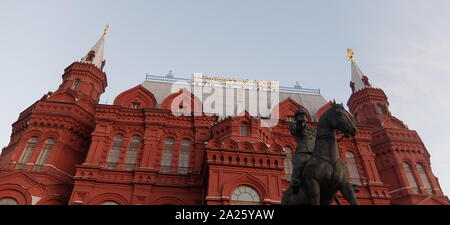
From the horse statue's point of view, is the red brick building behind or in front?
behind

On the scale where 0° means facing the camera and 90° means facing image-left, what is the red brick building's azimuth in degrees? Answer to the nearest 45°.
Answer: approximately 0°

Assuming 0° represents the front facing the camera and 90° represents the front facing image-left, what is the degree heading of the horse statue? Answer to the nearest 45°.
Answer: approximately 315°

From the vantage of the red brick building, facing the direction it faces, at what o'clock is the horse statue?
The horse statue is roughly at 11 o'clock from the red brick building.
